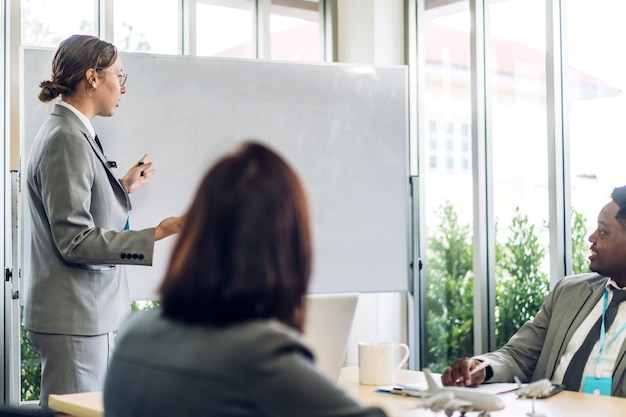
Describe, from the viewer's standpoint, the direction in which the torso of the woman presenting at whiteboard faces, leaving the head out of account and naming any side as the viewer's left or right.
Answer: facing to the right of the viewer

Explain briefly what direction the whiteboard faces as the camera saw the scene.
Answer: facing the viewer

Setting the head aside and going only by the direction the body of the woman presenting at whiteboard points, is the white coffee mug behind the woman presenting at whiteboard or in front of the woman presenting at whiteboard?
in front

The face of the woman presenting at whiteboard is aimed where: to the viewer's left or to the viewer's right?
to the viewer's right

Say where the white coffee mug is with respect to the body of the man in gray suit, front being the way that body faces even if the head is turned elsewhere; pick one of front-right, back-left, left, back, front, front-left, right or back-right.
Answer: front

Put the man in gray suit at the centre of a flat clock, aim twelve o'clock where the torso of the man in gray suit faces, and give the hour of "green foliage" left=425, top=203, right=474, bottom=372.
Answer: The green foliage is roughly at 4 o'clock from the man in gray suit.

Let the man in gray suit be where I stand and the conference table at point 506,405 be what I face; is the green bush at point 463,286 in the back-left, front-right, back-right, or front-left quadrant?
back-right

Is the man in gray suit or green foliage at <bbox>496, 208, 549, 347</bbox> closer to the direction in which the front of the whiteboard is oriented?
the man in gray suit

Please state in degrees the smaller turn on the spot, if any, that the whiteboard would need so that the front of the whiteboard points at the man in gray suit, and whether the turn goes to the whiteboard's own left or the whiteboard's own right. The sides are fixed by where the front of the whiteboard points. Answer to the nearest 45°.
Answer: approximately 45° to the whiteboard's own left

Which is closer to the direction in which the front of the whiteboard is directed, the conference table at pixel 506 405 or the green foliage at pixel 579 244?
the conference table

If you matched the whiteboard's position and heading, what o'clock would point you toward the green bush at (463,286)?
The green bush is roughly at 8 o'clock from the whiteboard.

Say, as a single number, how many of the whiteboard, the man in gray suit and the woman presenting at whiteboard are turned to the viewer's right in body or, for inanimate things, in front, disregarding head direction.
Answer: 1

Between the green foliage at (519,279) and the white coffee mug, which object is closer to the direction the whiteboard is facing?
the white coffee mug

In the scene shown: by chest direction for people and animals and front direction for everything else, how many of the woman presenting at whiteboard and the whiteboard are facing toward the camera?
1

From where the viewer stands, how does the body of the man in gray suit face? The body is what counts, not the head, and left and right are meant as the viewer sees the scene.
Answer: facing the viewer and to the left of the viewer

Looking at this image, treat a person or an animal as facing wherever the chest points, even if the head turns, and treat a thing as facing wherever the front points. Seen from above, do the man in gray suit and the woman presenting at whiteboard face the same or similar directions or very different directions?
very different directions

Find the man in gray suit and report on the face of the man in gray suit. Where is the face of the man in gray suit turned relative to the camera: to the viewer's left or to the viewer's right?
to the viewer's left

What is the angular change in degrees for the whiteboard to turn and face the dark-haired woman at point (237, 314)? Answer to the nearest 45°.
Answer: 0° — it already faces them
